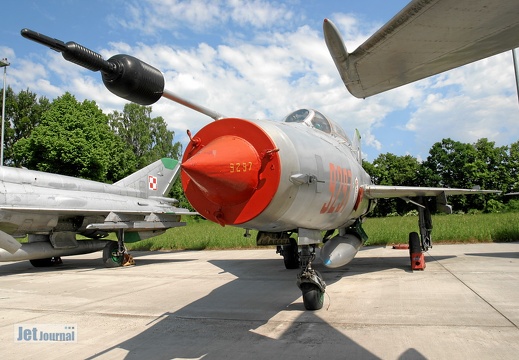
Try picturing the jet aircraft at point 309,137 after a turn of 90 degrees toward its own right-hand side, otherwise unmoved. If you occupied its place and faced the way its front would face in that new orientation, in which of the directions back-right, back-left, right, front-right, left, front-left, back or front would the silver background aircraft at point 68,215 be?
front

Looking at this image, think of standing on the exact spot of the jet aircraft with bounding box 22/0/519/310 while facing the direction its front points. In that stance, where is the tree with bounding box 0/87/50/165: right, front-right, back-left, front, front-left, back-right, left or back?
right

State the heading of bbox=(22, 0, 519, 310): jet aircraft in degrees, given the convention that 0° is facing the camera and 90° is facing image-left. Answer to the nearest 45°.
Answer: approximately 45°

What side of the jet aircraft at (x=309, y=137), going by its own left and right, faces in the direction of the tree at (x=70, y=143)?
right
